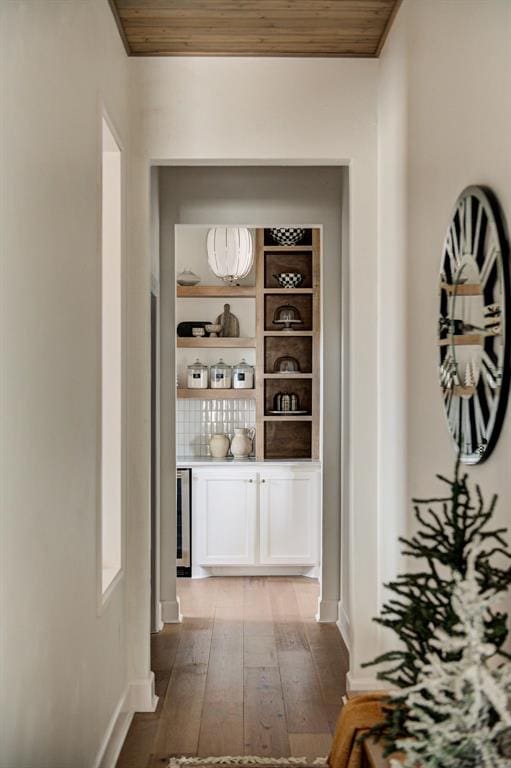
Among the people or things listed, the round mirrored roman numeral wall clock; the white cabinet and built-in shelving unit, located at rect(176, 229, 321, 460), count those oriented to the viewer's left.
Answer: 1

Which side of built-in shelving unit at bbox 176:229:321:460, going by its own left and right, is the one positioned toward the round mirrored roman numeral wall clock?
front

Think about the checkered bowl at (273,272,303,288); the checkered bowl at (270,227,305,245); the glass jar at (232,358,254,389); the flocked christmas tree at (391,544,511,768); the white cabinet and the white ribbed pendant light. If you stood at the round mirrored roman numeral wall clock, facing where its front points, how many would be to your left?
1

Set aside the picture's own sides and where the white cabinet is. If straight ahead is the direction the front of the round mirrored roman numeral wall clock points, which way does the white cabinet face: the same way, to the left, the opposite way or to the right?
to the left

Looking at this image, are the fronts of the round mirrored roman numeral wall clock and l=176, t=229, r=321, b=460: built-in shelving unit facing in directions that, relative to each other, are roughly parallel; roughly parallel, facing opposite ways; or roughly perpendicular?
roughly perpendicular

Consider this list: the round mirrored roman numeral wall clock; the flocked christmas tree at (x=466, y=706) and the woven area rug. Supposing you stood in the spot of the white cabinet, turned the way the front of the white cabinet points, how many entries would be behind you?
0

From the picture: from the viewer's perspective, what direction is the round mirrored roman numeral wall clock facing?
to the viewer's left

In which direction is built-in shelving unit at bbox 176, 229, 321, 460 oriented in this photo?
toward the camera

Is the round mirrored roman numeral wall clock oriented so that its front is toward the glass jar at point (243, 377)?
no

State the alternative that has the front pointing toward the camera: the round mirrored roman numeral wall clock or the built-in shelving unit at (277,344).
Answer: the built-in shelving unit

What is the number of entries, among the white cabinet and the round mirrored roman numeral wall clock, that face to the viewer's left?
1

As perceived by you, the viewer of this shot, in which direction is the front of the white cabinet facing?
facing the viewer
